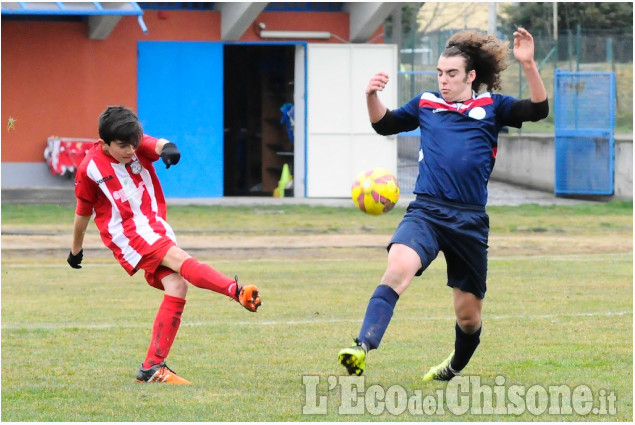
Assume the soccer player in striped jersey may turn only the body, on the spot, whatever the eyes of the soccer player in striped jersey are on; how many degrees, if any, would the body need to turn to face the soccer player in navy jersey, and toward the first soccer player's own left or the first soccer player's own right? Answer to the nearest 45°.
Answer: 0° — they already face them

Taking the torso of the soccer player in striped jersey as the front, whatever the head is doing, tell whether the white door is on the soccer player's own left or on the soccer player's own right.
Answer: on the soccer player's own left

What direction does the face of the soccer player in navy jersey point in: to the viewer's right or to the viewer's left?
to the viewer's left

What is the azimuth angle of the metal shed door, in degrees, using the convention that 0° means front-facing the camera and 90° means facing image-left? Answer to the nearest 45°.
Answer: approximately 0°

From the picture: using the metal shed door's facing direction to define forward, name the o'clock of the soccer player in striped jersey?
The soccer player in striped jersey is roughly at 12 o'clock from the metal shed door.

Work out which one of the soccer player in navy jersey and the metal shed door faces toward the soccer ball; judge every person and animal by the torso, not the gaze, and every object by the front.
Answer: the metal shed door

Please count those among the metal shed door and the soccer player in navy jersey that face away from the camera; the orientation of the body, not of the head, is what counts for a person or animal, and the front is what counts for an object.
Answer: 0

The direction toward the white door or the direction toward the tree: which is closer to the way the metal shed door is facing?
the white door

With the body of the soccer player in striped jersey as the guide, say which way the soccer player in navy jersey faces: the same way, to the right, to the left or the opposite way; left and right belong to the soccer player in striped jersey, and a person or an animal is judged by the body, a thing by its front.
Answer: to the right

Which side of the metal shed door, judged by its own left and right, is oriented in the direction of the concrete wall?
left

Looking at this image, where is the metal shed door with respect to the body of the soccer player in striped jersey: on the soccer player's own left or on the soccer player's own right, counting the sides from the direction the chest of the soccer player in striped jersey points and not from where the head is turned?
on the soccer player's own left

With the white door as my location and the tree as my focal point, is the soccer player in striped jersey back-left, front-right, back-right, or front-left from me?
back-right

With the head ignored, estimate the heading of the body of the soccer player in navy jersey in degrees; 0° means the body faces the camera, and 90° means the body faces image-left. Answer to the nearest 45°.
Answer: approximately 45°
